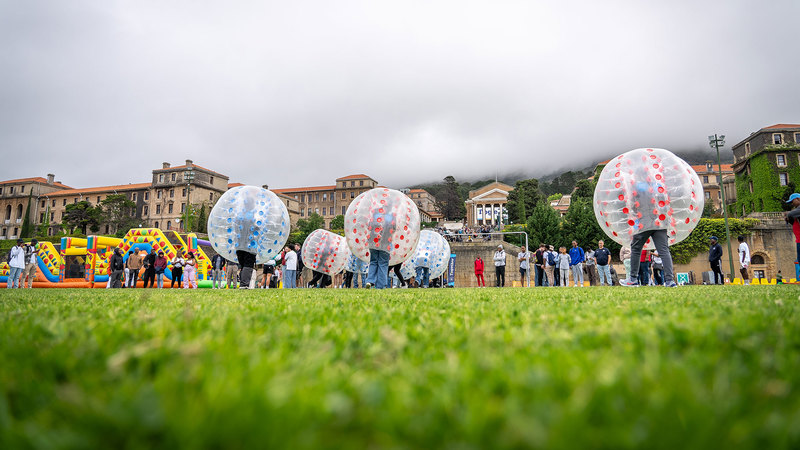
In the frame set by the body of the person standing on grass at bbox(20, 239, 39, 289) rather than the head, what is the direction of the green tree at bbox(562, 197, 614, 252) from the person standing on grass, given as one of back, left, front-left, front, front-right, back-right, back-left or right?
front-left

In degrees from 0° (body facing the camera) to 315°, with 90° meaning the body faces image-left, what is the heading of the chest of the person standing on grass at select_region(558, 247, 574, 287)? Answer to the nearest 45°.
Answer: approximately 0°

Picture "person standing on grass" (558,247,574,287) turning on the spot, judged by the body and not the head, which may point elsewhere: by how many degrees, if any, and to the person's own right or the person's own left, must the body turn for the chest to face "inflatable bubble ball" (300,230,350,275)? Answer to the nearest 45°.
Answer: approximately 45° to the person's own right

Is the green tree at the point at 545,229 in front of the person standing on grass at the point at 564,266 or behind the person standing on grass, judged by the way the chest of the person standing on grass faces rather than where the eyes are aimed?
behind

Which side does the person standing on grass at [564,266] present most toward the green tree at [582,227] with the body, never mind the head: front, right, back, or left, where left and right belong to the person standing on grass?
back

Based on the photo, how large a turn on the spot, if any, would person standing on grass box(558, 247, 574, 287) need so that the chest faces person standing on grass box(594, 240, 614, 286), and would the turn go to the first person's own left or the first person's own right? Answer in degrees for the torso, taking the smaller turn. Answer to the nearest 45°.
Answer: approximately 90° to the first person's own left

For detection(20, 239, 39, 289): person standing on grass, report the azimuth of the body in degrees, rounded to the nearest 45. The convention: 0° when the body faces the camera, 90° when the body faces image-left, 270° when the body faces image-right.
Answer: approximately 315°

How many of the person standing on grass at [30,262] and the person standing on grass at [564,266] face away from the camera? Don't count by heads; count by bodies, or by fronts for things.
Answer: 0

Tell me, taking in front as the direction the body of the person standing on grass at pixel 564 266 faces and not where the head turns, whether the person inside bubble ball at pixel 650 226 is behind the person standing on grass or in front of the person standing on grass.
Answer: in front
